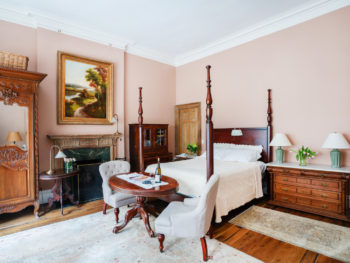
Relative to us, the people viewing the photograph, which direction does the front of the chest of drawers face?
facing the viewer and to the left of the viewer

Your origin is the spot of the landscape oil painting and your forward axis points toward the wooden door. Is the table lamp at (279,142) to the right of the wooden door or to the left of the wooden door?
right

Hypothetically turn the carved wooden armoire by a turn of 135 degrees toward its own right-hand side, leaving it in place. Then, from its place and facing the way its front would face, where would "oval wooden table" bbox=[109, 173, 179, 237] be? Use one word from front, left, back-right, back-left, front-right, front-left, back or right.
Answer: back-left

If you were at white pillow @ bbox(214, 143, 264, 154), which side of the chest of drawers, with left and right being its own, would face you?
right

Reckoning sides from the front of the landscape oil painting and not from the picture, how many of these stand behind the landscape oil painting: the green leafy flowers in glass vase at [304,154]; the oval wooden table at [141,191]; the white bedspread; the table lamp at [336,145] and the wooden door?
0

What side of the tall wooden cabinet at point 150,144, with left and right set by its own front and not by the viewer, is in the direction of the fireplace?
right

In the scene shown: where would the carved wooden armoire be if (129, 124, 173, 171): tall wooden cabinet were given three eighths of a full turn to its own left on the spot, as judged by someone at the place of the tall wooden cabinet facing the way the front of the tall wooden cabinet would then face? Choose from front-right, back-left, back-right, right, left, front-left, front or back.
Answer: back-left

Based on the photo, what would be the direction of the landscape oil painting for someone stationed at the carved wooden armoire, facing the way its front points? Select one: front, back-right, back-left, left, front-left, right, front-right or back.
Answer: left

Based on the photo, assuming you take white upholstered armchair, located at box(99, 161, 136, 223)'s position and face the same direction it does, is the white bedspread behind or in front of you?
in front

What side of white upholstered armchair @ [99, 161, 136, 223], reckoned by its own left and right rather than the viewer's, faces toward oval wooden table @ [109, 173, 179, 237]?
front

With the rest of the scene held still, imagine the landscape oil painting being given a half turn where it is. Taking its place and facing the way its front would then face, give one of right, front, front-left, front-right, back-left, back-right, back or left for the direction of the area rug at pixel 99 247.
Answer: back-left

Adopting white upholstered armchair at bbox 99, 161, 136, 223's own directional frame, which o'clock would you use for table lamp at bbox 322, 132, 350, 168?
The table lamp is roughly at 11 o'clock from the white upholstered armchair.

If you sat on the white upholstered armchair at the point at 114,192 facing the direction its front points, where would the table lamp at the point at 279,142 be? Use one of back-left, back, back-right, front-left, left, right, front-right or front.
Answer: front-left

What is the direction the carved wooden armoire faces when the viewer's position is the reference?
facing the viewer and to the right of the viewer

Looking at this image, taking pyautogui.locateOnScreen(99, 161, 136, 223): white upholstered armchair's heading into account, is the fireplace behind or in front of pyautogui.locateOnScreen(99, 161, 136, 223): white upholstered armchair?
behind

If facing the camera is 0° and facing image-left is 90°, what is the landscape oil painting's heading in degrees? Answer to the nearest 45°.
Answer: approximately 315°

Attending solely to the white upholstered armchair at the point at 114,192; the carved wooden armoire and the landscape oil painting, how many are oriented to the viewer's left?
0

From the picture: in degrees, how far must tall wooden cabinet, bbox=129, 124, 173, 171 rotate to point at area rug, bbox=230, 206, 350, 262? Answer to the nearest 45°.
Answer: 0° — it already faces it

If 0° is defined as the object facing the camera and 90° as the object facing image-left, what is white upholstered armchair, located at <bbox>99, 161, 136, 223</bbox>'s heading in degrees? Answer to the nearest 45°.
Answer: approximately 315°
